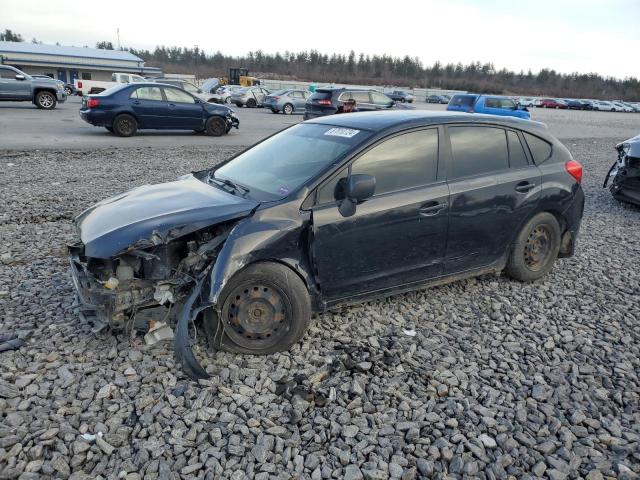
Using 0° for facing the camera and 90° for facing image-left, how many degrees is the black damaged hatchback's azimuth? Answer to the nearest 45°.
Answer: approximately 45°

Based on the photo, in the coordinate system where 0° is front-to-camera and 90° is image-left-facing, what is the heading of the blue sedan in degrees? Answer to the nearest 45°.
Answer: approximately 270°

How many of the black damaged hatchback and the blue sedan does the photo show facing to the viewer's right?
1

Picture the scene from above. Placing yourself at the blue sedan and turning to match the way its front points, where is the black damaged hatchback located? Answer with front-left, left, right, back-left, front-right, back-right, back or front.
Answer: right

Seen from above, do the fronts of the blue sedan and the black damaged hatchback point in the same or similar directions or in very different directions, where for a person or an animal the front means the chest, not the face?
very different directions

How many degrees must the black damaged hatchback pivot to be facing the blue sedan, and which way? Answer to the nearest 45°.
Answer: approximately 90° to its right

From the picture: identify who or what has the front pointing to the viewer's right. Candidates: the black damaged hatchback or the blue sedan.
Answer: the blue sedan

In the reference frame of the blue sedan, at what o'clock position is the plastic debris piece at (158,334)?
The plastic debris piece is roughly at 3 o'clock from the blue sedan.
